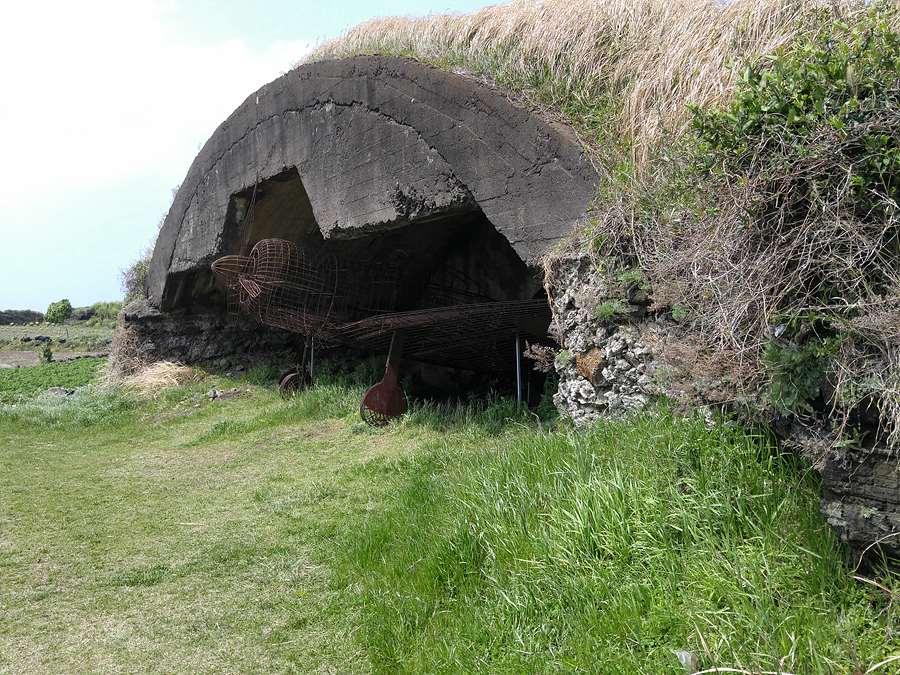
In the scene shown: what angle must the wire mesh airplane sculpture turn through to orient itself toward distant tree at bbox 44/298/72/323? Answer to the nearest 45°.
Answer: approximately 90° to its right

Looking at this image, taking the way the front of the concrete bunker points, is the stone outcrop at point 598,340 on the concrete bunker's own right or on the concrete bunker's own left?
on the concrete bunker's own left

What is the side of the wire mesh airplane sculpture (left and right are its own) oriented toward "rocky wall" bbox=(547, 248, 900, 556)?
left

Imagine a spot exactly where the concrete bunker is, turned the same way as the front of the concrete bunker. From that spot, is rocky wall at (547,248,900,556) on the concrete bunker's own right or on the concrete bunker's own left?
on the concrete bunker's own left

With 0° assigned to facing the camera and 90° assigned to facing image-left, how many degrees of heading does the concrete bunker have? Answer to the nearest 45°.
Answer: approximately 45°

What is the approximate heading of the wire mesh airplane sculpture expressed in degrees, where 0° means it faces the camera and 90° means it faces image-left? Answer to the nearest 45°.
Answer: approximately 45°
